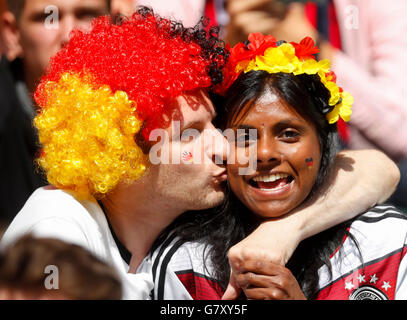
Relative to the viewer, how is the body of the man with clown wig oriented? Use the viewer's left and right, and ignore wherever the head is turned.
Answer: facing to the right of the viewer

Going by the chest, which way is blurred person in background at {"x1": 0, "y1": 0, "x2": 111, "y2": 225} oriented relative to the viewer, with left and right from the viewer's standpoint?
facing the viewer and to the right of the viewer

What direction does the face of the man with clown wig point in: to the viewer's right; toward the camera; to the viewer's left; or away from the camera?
to the viewer's right

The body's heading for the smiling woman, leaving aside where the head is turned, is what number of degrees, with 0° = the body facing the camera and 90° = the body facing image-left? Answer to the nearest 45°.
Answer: approximately 0°

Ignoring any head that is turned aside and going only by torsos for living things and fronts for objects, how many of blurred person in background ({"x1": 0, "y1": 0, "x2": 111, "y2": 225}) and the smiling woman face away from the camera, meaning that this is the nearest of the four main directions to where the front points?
0

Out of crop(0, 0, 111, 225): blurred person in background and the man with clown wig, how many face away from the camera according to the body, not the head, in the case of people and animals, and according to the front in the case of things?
0

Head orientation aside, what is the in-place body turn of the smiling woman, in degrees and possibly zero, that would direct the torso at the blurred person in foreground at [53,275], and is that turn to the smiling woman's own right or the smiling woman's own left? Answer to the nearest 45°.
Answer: approximately 45° to the smiling woman's own right
